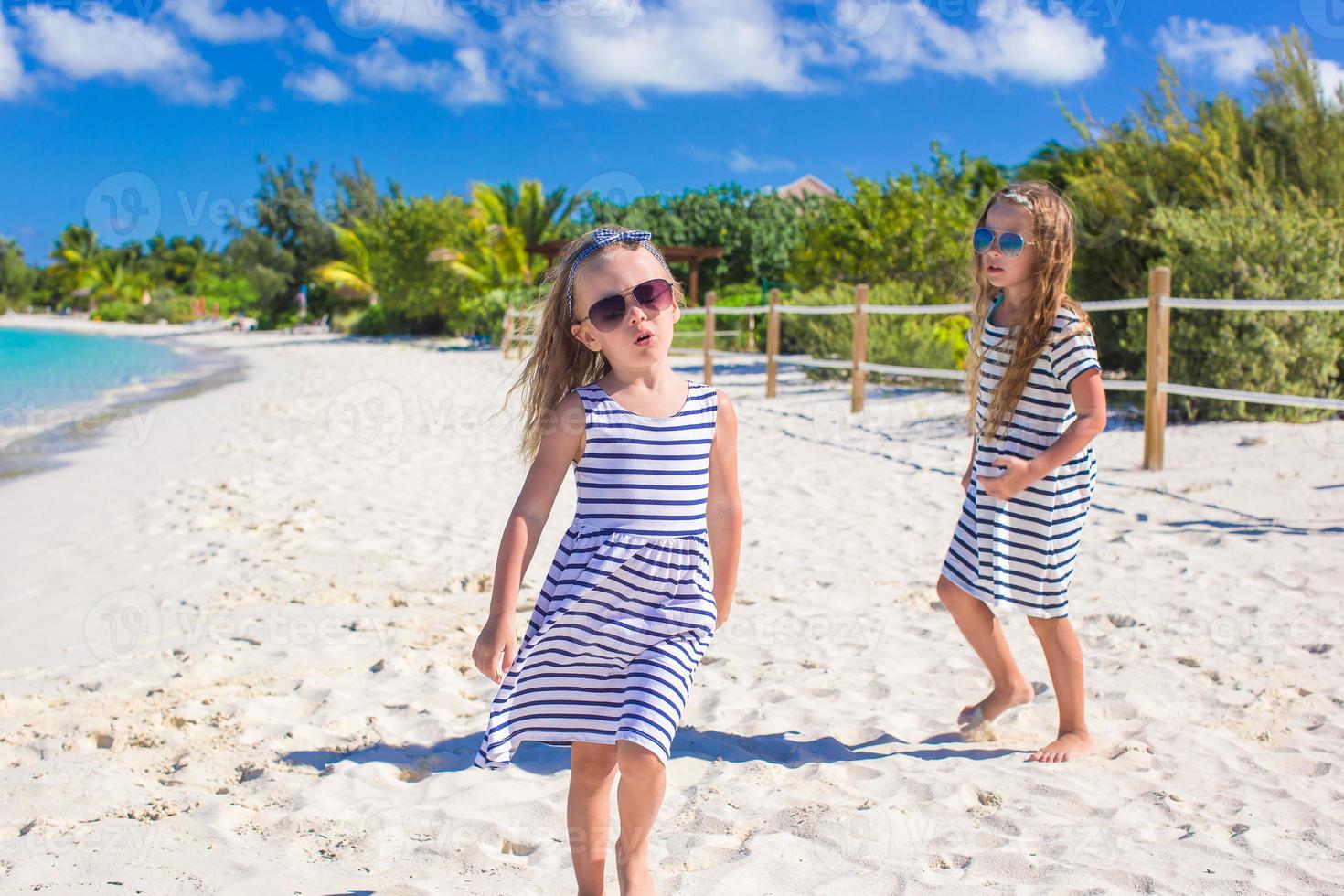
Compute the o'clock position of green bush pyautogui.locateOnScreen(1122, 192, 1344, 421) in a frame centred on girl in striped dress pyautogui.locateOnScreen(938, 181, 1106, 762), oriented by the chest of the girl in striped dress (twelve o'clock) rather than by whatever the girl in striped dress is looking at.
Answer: The green bush is roughly at 5 o'clock from the girl in striped dress.

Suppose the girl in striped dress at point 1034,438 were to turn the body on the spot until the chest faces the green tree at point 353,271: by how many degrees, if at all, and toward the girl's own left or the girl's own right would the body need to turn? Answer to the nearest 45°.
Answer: approximately 90° to the girl's own right

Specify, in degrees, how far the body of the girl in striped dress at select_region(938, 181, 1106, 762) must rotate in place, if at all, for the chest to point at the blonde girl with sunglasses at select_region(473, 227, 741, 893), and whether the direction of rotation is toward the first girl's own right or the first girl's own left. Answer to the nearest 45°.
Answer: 0° — they already face them

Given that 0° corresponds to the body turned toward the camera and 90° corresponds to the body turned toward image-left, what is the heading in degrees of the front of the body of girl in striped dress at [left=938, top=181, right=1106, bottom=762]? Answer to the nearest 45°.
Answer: approximately 45°

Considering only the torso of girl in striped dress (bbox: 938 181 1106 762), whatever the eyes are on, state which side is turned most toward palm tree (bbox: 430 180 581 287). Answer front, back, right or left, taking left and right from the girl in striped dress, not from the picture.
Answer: right

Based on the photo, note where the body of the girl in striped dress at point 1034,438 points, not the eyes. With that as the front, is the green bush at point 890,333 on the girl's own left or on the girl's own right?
on the girl's own right

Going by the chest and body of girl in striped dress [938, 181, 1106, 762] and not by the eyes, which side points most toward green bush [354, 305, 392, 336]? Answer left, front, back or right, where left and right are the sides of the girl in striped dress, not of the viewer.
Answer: right

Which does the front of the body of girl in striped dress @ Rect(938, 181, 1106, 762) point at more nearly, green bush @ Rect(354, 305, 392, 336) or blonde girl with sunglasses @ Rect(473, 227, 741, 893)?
the blonde girl with sunglasses
